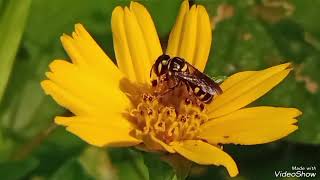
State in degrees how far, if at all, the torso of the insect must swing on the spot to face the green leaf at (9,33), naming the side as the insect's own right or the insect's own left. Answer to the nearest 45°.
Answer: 0° — it already faces it

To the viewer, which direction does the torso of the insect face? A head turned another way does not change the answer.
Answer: to the viewer's left
